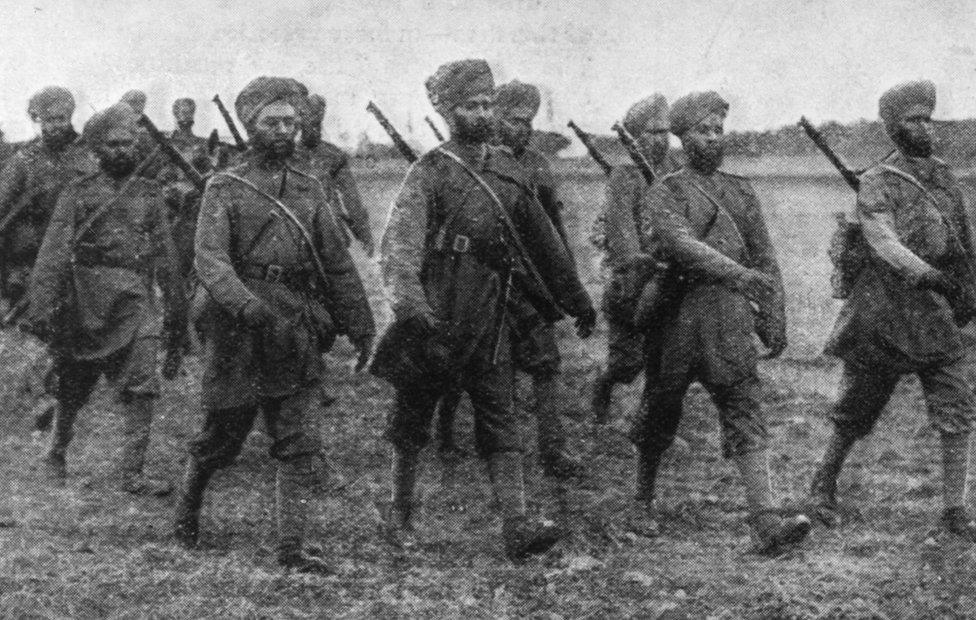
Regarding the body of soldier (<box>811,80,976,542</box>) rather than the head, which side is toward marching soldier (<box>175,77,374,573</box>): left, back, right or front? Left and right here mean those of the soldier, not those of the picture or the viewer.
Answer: right

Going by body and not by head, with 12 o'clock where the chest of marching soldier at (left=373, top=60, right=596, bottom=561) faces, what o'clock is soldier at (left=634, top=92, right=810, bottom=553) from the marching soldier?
The soldier is roughly at 10 o'clock from the marching soldier.

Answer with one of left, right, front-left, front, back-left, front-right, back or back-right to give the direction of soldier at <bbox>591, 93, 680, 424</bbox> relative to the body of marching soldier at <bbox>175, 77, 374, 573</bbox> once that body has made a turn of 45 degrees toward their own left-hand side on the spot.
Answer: front-left

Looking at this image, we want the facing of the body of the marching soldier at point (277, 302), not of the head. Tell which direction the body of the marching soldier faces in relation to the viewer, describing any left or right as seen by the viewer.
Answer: facing the viewer and to the right of the viewer

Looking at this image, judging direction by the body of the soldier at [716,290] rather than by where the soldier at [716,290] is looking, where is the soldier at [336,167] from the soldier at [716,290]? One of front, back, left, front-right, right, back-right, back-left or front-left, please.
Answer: back

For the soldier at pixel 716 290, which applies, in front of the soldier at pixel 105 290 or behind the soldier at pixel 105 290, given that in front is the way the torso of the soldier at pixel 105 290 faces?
in front

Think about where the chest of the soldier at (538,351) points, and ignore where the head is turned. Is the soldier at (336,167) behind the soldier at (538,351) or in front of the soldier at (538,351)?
behind
